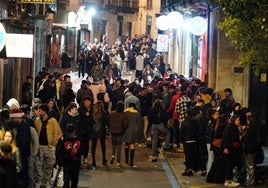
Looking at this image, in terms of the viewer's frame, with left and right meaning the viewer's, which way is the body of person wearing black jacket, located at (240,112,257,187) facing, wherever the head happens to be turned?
facing to the left of the viewer

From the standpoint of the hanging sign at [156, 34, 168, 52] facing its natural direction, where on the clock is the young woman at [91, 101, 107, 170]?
The young woman is roughly at 12 o'clock from the hanging sign.

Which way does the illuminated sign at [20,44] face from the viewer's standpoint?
toward the camera

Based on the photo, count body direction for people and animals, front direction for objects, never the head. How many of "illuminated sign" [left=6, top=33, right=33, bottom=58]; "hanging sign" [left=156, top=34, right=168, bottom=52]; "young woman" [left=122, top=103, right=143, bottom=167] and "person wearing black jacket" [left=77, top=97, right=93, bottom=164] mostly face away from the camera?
1

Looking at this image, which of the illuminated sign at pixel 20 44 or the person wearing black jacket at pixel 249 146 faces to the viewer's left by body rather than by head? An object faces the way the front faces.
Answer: the person wearing black jacket

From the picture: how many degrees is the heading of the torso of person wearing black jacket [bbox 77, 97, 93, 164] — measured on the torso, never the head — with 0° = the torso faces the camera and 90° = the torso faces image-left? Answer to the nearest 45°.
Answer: approximately 315°

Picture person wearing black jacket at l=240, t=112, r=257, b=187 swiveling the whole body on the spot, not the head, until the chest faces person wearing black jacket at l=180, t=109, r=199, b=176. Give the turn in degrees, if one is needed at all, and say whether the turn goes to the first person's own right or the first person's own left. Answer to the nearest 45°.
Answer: approximately 45° to the first person's own right

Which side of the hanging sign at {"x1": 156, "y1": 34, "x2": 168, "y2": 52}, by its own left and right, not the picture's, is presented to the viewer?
front
